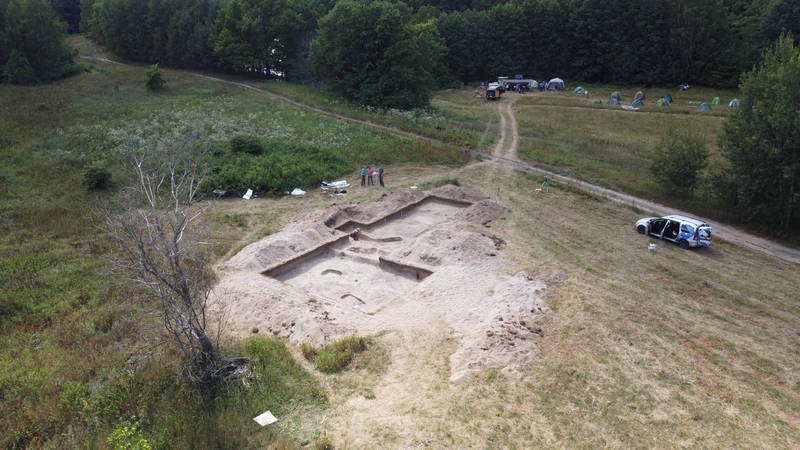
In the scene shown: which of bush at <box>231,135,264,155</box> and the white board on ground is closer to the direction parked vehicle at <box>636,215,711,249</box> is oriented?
the bush

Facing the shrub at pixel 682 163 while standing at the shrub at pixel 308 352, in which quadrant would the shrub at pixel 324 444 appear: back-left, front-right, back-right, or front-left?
back-right

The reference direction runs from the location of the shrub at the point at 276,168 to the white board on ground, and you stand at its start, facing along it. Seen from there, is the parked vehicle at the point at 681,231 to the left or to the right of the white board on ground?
left

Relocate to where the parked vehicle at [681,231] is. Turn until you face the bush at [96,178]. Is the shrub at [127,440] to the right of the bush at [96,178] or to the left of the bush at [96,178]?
left

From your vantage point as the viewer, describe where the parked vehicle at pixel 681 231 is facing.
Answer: facing away from the viewer and to the left of the viewer

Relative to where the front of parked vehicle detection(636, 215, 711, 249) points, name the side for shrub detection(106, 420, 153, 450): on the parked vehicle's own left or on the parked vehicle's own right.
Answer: on the parked vehicle's own left

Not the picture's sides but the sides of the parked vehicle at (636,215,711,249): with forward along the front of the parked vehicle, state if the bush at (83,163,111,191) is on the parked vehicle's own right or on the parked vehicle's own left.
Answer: on the parked vehicle's own left
